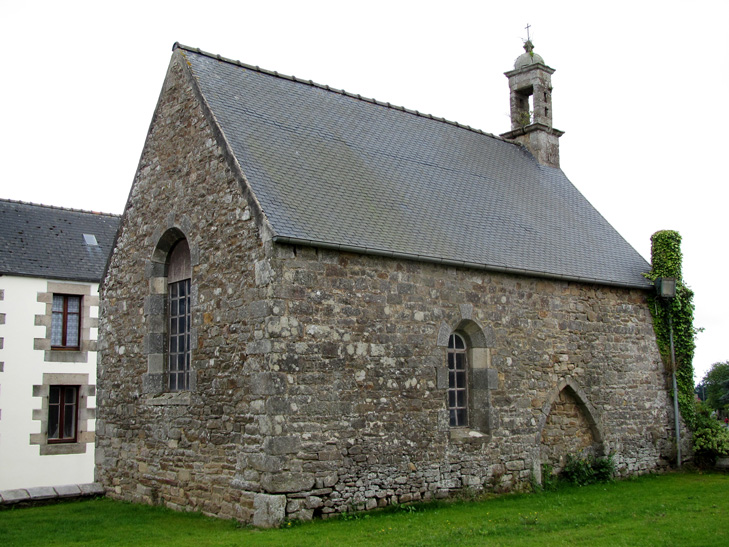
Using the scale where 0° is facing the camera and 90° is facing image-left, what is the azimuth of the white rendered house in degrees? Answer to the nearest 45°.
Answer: approximately 0°

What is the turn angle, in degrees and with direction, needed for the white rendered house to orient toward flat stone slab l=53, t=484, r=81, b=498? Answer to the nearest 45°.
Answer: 0° — it already faces it

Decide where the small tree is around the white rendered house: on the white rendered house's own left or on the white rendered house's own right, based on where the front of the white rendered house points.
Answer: on the white rendered house's own left

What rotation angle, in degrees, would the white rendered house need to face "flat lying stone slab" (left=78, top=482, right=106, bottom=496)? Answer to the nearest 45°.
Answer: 0° — it already faces it

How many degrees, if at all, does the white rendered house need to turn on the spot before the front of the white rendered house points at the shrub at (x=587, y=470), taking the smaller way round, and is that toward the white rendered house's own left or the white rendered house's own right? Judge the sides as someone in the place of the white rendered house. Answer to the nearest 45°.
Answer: approximately 45° to the white rendered house's own left
